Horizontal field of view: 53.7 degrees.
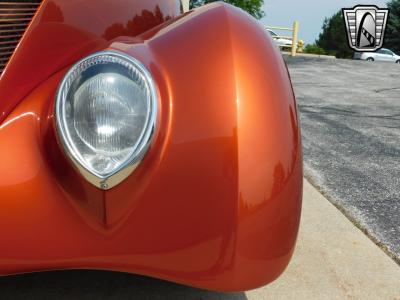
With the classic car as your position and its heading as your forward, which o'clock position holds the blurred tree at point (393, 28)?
The blurred tree is roughly at 7 o'clock from the classic car.

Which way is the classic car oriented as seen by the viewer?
toward the camera
